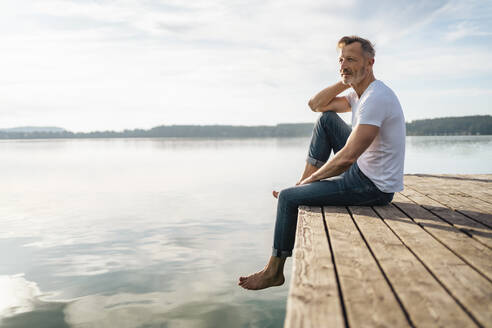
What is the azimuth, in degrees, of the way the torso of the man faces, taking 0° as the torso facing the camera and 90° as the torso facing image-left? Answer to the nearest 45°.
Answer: approximately 90°
